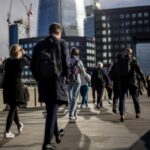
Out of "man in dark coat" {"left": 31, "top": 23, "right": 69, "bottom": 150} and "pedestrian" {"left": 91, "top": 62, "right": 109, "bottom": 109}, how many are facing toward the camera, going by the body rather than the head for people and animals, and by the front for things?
1

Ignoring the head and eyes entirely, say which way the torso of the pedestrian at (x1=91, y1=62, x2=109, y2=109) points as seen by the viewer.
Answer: toward the camera

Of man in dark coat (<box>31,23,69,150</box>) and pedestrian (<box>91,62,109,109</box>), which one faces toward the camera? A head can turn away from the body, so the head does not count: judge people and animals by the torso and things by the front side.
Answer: the pedestrian

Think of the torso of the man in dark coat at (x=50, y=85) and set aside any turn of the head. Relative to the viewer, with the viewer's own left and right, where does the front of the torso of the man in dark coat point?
facing away from the viewer and to the right of the viewer

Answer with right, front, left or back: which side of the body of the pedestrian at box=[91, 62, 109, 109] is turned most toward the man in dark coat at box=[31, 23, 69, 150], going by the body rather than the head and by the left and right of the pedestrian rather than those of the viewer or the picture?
front
